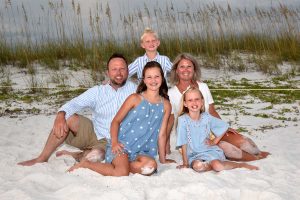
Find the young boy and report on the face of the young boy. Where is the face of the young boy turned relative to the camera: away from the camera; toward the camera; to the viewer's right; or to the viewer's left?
toward the camera

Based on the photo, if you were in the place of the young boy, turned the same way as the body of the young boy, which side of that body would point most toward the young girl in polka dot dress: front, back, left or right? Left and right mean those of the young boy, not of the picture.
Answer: front

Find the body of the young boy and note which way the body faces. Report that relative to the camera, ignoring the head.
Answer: toward the camera

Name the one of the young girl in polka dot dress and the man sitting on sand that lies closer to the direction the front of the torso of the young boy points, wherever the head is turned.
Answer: the young girl in polka dot dress

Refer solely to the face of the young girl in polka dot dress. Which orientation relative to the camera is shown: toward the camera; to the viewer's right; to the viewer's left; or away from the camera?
toward the camera

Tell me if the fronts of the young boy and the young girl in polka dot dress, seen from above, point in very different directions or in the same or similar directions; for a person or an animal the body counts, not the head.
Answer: same or similar directions

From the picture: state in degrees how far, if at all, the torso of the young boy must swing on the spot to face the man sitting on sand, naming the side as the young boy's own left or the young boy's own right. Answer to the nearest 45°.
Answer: approximately 45° to the young boy's own right

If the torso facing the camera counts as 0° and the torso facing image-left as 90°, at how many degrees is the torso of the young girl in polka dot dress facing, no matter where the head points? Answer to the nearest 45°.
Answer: approximately 0°

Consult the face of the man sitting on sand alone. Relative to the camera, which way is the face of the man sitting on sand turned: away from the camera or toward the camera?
toward the camera

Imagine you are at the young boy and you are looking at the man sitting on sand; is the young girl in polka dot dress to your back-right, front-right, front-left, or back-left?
front-left

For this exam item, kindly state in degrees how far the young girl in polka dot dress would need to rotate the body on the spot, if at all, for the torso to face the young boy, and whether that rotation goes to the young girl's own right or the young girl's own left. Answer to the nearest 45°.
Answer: approximately 180°

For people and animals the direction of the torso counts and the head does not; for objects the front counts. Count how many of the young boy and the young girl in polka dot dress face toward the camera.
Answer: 2
